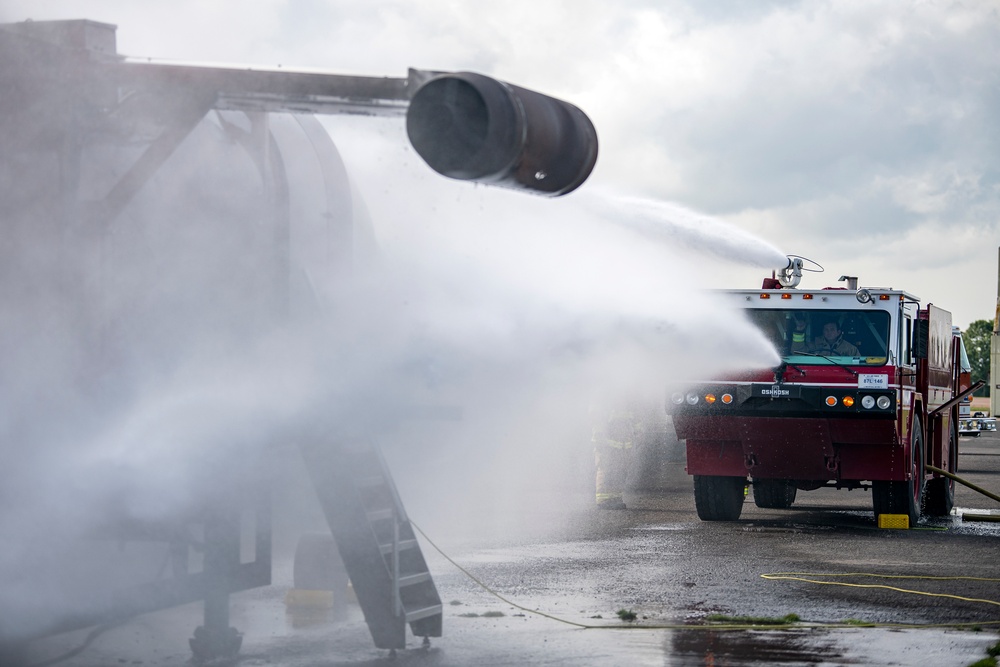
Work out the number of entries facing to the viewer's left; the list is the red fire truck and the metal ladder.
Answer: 0

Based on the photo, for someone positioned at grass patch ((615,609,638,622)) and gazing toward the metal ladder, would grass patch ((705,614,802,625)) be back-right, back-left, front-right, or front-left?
back-left

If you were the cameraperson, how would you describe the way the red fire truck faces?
facing the viewer

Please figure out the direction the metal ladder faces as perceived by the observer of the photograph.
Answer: facing the viewer and to the right of the viewer

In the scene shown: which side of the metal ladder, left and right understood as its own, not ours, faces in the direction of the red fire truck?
left

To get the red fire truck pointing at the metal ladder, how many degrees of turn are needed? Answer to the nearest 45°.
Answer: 0° — it already faces it

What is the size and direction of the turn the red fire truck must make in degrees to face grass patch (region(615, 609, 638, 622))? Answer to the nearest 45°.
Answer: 0° — it already faces it

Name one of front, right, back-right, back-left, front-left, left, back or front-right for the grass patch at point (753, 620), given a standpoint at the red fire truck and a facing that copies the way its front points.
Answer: front

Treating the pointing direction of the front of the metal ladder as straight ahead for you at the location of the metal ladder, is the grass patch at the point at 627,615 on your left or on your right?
on your left

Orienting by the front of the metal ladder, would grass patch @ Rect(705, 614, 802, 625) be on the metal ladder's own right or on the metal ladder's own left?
on the metal ladder's own left
